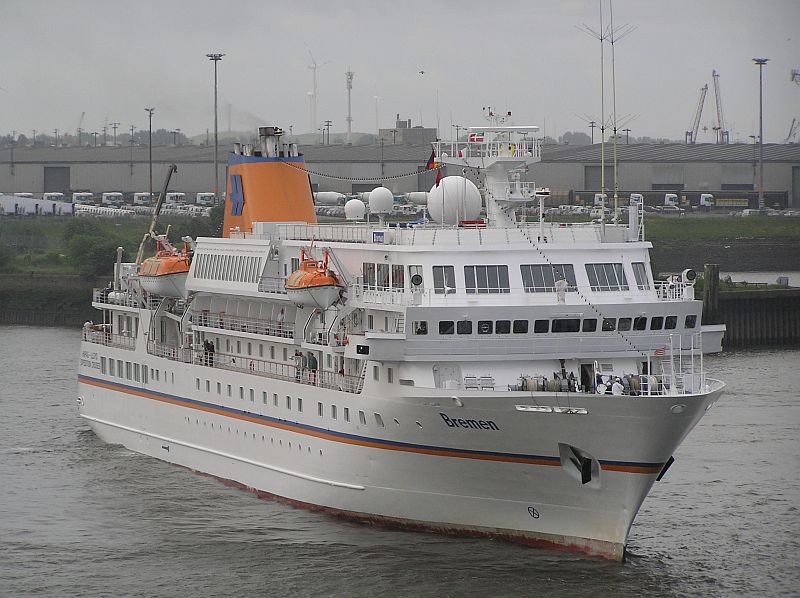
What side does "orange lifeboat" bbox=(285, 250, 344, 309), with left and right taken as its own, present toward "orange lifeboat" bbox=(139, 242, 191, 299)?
back

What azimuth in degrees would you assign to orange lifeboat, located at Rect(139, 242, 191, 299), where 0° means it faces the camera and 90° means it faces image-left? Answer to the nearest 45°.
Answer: approximately 315°

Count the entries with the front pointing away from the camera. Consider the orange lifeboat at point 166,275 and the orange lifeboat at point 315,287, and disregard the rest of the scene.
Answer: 0

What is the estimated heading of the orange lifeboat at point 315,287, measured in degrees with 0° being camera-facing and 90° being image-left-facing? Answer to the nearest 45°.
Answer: approximately 315°

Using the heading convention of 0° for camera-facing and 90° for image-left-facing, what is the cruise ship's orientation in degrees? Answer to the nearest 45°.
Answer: approximately 315°

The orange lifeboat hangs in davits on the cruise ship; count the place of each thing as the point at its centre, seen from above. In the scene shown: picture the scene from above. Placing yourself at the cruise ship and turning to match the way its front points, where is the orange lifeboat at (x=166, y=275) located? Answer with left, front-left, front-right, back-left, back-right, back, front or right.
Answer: back

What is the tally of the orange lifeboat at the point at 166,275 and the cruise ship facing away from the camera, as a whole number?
0
